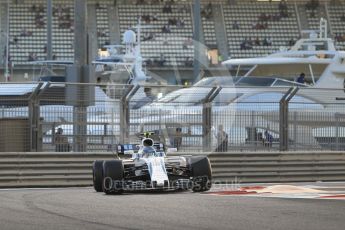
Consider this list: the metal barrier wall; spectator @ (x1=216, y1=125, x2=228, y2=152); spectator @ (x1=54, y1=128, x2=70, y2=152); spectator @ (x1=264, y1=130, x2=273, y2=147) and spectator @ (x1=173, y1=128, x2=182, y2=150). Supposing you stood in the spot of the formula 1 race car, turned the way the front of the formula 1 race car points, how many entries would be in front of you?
0

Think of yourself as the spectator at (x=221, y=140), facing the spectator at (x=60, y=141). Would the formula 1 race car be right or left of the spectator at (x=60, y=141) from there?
left

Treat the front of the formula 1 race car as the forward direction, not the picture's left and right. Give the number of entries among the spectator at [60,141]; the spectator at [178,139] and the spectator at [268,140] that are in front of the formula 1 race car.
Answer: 0

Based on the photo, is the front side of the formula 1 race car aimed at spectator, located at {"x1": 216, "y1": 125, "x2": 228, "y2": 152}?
no

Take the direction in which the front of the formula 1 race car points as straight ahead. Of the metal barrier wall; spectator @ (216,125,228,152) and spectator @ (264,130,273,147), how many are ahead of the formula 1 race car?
0

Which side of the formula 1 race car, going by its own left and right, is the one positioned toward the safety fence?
back

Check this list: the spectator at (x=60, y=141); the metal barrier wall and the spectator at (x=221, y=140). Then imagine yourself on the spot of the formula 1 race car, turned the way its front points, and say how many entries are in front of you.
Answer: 0

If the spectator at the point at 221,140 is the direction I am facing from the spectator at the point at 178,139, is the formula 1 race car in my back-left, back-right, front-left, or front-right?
back-right

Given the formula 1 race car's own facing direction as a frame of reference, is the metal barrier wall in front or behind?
behind

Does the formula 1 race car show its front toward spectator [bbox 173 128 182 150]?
no

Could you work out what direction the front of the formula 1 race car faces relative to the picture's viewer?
facing the viewer
